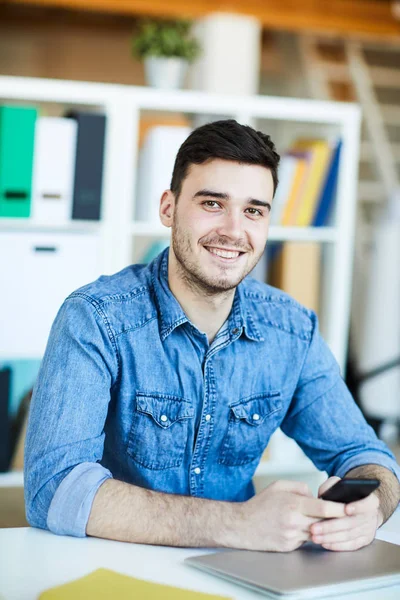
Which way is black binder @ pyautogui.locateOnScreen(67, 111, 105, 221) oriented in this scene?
toward the camera

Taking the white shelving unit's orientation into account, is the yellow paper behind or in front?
in front

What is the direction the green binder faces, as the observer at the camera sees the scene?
facing the viewer

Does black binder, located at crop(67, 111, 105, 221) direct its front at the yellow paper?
yes

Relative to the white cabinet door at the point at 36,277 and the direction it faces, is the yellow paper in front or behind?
in front

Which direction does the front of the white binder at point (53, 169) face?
toward the camera

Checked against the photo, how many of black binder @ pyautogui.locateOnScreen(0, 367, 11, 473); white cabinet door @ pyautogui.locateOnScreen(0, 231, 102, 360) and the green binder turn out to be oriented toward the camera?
3

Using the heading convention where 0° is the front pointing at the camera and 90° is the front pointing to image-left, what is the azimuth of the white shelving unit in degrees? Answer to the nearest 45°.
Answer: approximately 0°

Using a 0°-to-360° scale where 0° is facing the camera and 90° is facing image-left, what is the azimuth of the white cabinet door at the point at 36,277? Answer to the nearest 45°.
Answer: approximately 0°
